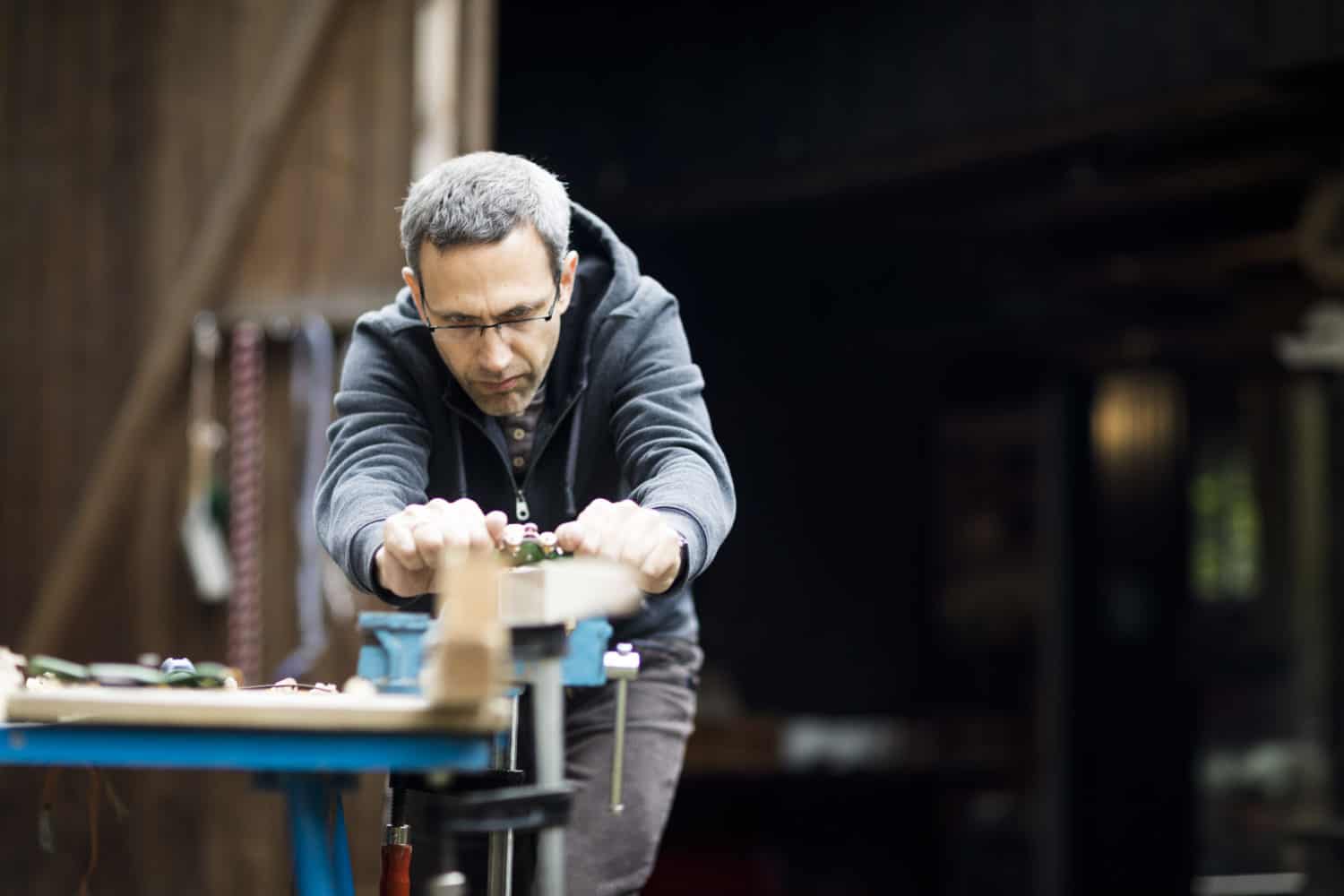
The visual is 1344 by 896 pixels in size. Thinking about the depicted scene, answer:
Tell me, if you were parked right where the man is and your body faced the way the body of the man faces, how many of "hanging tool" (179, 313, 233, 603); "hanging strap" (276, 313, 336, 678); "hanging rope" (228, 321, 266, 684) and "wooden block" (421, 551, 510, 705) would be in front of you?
1

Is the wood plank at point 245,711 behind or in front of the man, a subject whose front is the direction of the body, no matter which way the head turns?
in front

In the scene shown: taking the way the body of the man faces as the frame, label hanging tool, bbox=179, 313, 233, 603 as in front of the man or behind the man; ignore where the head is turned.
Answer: behind

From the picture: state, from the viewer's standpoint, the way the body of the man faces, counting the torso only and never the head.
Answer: toward the camera

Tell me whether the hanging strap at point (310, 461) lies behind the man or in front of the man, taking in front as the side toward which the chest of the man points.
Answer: behind

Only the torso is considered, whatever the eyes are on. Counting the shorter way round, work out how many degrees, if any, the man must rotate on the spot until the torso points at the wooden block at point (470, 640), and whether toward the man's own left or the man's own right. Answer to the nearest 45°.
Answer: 0° — they already face it

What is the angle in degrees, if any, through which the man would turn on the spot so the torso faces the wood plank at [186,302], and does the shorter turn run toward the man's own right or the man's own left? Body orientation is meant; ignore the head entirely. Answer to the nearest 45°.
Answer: approximately 180°

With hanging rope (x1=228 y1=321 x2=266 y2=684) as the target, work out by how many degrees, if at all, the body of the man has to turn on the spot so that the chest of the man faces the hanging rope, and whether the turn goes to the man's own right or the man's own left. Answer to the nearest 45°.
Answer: approximately 180°

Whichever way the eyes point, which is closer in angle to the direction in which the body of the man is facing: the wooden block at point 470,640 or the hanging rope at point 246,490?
the wooden block

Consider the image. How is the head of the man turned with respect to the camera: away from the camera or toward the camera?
toward the camera

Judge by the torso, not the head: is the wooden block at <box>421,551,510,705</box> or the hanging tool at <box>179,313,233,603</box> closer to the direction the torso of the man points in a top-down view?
the wooden block
